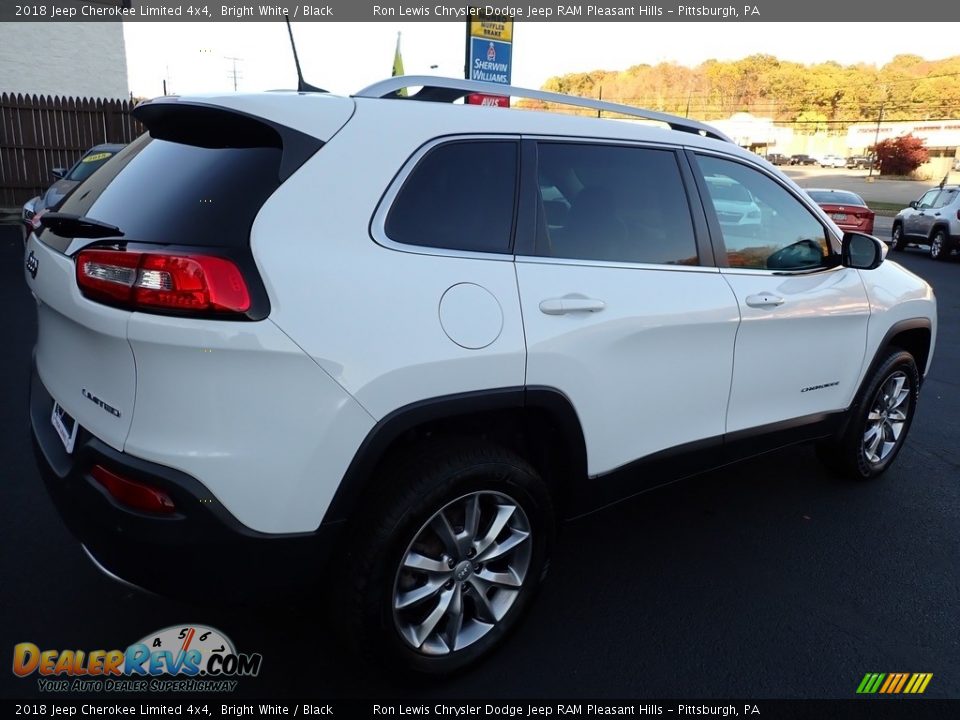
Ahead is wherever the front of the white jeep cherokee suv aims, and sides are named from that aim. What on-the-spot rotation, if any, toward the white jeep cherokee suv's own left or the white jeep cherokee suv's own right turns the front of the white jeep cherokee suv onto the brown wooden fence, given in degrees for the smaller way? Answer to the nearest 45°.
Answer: approximately 90° to the white jeep cherokee suv's own left

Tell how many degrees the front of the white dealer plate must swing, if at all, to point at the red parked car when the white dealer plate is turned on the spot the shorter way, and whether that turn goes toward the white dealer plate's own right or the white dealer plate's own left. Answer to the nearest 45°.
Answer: approximately 180°

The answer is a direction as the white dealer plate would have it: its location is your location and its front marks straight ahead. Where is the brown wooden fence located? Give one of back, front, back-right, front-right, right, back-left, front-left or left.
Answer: back-right

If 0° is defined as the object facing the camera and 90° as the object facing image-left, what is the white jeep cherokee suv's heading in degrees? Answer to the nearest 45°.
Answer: approximately 225°
